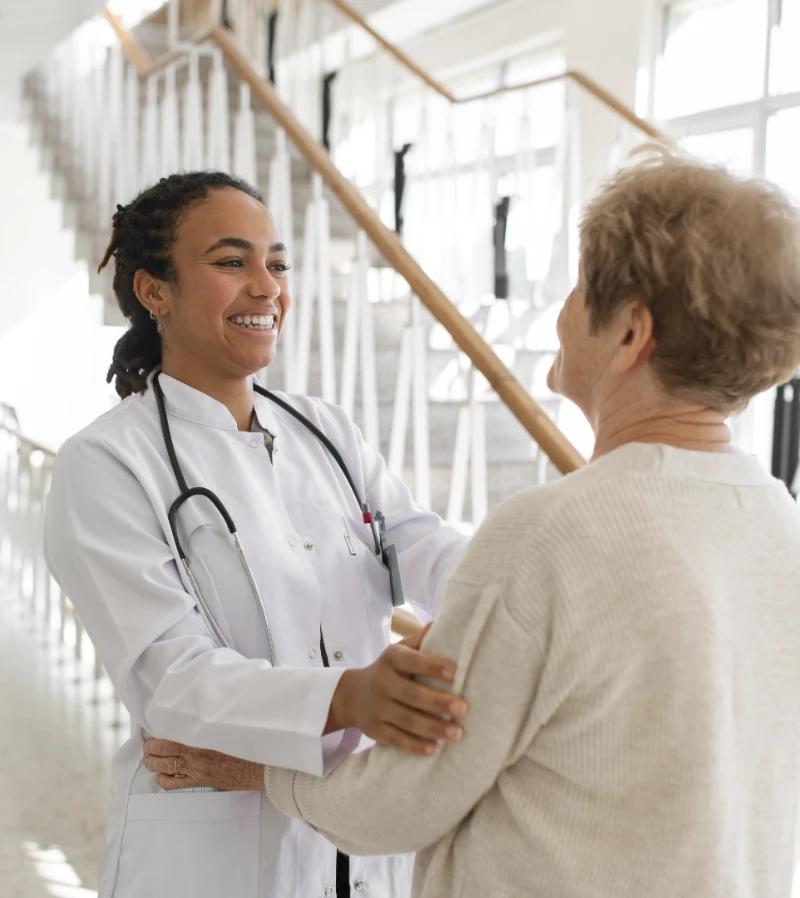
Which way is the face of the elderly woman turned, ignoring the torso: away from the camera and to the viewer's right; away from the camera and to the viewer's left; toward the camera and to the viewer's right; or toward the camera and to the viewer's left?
away from the camera and to the viewer's left

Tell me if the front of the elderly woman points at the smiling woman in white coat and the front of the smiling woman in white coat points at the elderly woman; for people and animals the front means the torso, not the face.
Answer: yes

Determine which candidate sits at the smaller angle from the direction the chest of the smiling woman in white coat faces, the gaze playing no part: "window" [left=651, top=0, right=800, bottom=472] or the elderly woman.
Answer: the elderly woman

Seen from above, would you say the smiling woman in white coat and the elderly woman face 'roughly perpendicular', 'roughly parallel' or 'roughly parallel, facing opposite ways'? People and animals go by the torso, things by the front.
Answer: roughly parallel, facing opposite ways

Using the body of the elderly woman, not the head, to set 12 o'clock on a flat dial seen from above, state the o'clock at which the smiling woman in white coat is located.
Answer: The smiling woman in white coat is roughly at 12 o'clock from the elderly woman.

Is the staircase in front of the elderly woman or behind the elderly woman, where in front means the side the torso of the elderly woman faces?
in front

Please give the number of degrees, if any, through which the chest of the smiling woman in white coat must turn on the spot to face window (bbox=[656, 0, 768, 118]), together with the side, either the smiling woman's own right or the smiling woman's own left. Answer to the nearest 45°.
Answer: approximately 90° to the smiling woman's own left

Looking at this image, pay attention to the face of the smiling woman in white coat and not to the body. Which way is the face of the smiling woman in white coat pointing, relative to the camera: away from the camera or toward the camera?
toward the camera

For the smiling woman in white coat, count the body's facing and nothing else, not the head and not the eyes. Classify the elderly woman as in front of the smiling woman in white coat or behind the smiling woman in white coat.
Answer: in front

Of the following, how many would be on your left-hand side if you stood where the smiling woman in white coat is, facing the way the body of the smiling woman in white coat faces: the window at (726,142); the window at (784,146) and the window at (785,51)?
3

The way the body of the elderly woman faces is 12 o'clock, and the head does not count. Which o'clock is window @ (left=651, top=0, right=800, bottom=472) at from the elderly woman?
The window is roughly at 2 o'clock from the elderly woman.

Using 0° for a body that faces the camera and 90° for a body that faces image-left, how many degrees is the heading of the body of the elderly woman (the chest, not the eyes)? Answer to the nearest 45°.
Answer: approximately 135°
